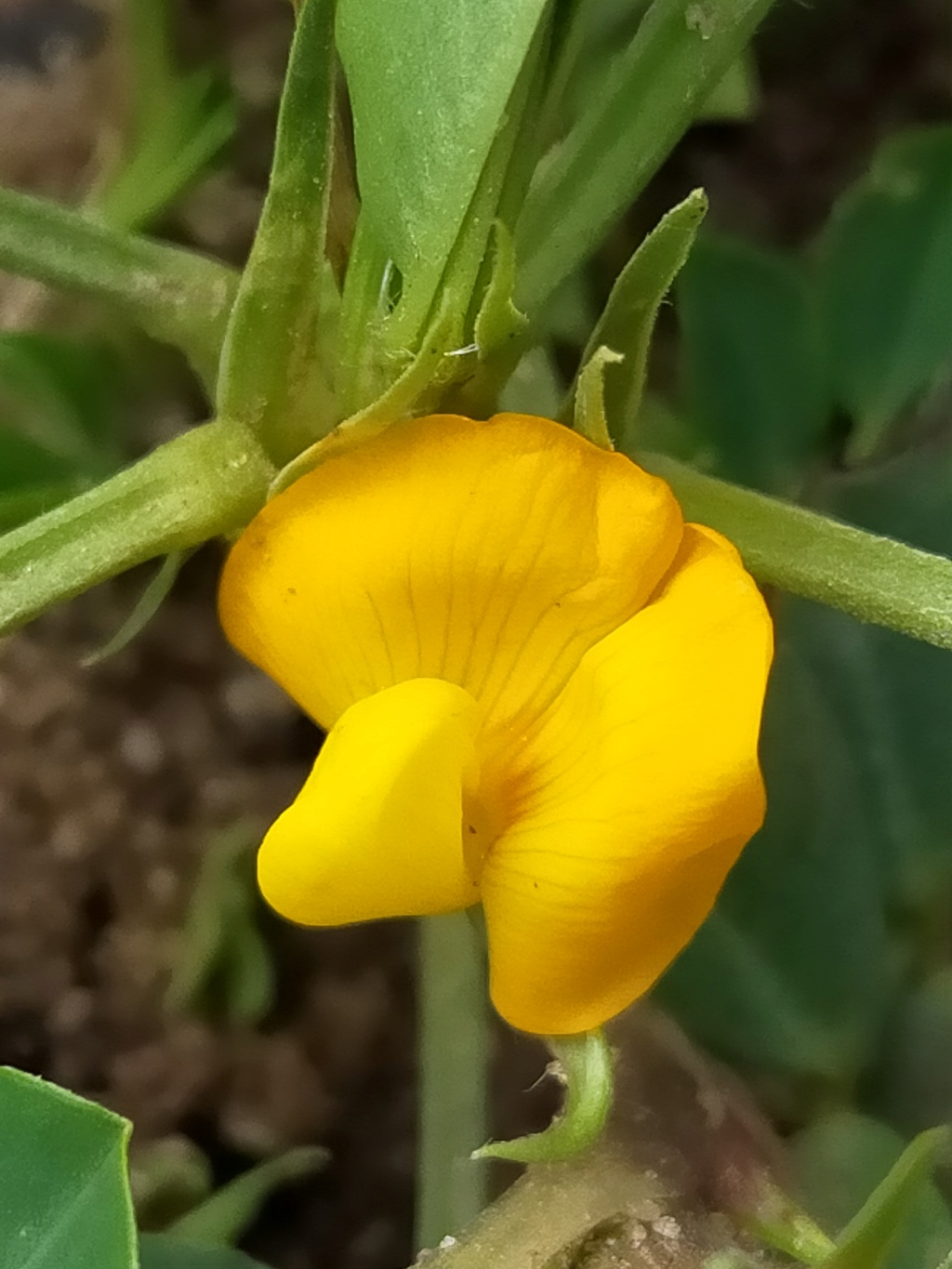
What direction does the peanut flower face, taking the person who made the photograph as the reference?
facing the viewer and to the left of the viewer

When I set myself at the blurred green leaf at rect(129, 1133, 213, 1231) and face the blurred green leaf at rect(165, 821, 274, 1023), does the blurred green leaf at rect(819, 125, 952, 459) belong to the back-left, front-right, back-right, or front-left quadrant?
front-right
